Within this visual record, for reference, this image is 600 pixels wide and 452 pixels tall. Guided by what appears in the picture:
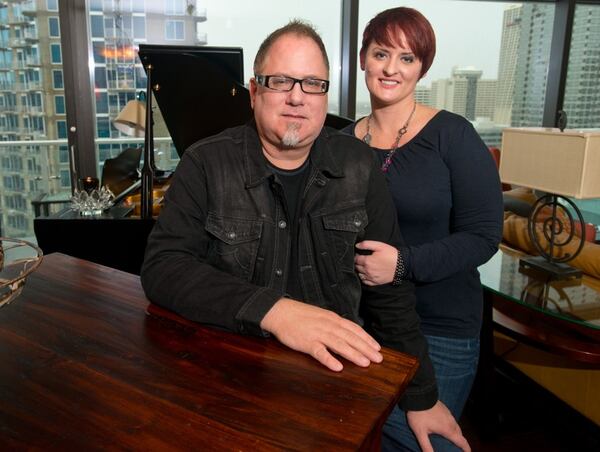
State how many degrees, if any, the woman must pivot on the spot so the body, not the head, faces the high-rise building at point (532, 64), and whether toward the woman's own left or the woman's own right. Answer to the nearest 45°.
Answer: approximately 135° to the woman's own right

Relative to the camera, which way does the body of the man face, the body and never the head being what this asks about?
toward the camera

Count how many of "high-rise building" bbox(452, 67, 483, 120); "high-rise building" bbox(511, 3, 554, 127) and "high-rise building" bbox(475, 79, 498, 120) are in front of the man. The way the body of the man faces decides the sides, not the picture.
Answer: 0

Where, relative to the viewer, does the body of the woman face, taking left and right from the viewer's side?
facing the viewer and to the left of the viewer

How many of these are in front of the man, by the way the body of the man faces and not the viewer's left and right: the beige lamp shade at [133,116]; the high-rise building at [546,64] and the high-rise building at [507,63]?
0

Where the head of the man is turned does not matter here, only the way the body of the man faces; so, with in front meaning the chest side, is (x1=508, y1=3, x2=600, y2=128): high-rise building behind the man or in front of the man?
behind

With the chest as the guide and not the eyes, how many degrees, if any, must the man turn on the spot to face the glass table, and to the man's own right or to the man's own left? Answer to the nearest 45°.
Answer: approximately 135° to the man's own left

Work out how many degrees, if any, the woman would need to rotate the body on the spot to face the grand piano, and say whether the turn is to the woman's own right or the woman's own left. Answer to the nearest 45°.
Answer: approximately 90° to the woman's own right

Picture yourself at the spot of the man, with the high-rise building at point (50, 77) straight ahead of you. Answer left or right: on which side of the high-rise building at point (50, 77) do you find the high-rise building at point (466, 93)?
right

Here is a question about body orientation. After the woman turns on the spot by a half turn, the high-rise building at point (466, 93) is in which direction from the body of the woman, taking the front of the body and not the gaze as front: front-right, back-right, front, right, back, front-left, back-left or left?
front-left

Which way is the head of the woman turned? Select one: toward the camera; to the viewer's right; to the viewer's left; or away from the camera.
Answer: toward the camera

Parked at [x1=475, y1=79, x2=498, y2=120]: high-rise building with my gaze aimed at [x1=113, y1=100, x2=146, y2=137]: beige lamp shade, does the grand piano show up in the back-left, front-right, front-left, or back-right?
front-left

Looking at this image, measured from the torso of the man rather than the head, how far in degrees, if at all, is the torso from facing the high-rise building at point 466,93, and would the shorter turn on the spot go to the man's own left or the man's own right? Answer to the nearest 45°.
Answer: approximately 180°

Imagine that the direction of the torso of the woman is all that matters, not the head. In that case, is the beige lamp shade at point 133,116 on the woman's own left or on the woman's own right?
on the woman's own right

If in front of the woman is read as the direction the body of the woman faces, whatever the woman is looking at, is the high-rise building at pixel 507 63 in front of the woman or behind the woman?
behind

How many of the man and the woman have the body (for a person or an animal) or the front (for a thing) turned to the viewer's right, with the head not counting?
0
